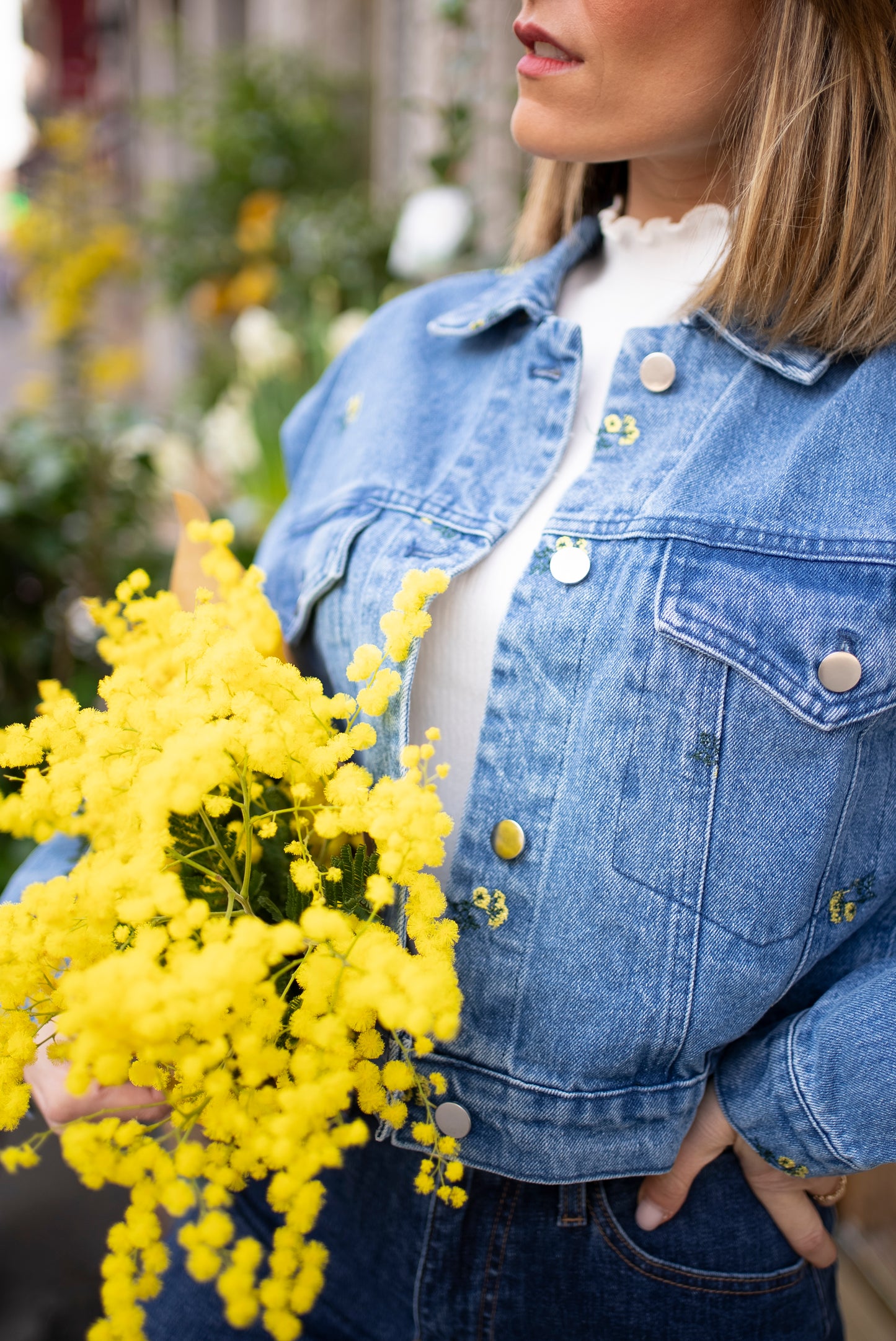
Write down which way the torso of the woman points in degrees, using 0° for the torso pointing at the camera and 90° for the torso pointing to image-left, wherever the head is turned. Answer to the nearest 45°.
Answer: approximately 45°

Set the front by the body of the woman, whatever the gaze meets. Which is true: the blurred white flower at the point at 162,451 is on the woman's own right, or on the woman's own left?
on the woman's own right

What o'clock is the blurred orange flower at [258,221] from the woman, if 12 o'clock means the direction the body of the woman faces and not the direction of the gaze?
The blurred orange flower is roughly at 4 o'clock from the woman.

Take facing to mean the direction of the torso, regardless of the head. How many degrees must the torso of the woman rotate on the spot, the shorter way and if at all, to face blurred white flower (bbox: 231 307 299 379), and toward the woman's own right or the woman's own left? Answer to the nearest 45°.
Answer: approximately 135° to the woman's own right

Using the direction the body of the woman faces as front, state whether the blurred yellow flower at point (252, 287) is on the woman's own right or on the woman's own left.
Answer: on the woman's own right

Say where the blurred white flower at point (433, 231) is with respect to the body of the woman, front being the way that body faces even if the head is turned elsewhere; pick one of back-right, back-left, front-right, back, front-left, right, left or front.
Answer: back-right

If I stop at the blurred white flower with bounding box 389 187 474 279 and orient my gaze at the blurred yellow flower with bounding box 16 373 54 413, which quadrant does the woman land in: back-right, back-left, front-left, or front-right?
back-left

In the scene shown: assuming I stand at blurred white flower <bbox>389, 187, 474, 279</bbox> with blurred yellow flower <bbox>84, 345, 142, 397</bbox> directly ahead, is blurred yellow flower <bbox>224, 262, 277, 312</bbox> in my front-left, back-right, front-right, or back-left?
front-right

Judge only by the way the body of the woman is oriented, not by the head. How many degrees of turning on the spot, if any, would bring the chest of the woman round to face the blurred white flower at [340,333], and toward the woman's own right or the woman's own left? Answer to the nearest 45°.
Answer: approximately 135° to the woman's own right
